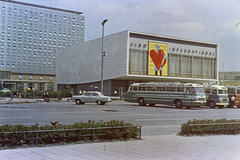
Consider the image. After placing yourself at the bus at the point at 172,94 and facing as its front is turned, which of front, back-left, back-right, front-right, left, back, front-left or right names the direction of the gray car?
back-right

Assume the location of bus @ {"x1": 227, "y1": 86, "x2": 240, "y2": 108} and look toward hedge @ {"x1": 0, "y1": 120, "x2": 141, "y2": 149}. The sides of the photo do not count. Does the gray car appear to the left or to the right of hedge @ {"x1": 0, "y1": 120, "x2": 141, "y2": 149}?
right

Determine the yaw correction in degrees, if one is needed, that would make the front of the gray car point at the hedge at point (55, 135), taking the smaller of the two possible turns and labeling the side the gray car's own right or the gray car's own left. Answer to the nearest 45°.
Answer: approximately 90° to the gray car's own left

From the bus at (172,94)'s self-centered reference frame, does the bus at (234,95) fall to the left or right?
on its left

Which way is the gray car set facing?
to the viewer's left

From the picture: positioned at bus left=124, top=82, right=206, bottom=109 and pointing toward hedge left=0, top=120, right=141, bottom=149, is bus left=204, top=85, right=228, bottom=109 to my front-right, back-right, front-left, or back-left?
back-left

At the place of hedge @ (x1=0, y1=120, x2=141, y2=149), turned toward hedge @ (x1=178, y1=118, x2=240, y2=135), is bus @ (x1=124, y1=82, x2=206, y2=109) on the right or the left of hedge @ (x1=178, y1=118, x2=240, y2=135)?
left

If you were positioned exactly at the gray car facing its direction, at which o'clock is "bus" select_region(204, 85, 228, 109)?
The bus is roughly at 6 o'clock from the gray car.
